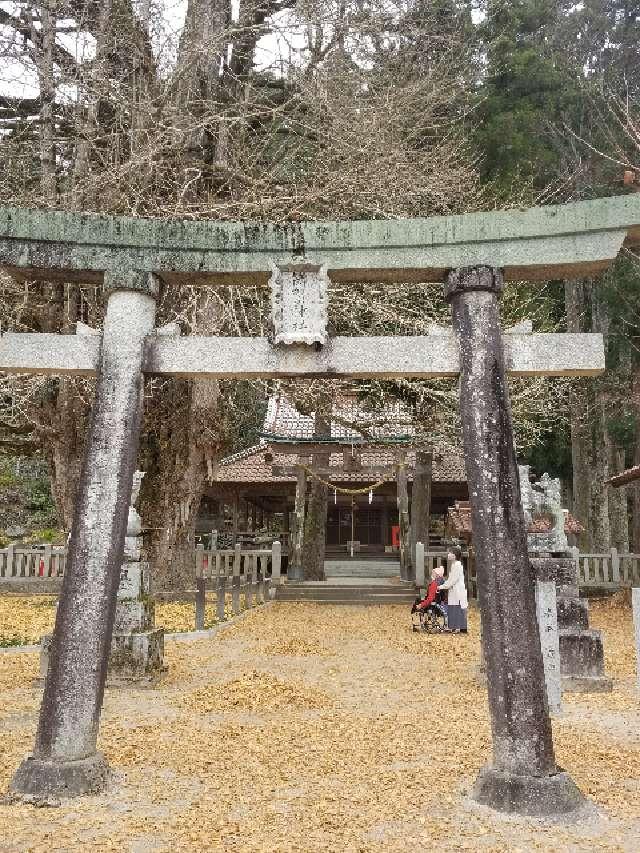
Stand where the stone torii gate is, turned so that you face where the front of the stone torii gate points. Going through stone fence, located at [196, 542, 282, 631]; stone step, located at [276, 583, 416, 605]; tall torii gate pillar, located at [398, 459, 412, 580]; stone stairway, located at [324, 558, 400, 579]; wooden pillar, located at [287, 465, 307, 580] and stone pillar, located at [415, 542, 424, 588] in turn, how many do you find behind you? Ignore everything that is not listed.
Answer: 6

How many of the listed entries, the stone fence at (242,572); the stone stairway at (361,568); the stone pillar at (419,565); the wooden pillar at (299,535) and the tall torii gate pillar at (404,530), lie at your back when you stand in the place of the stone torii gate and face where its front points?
5

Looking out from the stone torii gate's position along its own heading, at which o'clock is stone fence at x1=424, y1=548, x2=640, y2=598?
The stone fence is roughly at 7 o'clock from the stone torii gate.

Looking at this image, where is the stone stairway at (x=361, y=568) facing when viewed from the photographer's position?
facing the viewer

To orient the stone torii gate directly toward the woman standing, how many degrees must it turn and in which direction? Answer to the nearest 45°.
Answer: approximately 180°

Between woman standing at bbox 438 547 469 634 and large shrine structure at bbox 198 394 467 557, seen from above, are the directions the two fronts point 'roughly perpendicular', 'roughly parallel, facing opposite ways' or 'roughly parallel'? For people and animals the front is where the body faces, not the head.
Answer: roughly perpendicular

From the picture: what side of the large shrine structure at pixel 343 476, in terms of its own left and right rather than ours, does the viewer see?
front

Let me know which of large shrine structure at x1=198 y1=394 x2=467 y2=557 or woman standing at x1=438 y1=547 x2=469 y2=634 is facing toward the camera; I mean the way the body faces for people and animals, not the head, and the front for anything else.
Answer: the large shrine structure

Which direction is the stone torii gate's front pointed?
toward the camera

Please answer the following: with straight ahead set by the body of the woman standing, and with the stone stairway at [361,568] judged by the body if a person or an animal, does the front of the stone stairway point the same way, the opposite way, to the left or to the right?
to the left

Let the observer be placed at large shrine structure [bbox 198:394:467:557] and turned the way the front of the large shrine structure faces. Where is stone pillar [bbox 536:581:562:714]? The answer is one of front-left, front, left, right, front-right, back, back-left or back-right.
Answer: front

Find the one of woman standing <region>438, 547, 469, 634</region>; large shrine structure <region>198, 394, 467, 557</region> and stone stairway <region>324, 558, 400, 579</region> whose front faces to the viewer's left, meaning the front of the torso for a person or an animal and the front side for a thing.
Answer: the woman standing

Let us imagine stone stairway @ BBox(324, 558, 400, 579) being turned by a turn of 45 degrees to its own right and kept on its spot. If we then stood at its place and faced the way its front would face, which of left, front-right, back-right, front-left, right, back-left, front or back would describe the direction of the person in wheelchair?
front-left

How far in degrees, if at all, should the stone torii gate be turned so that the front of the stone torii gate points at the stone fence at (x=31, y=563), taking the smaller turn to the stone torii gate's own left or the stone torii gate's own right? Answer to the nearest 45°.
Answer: approximately 135° to the stone torii gate's own right

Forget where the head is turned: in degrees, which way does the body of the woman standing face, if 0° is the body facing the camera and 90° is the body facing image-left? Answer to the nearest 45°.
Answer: approximately 90°

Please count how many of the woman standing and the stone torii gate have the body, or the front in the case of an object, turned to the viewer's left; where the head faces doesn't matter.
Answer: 1

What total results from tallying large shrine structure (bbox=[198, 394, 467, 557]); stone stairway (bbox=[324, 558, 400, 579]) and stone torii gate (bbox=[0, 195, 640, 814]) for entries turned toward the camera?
3
